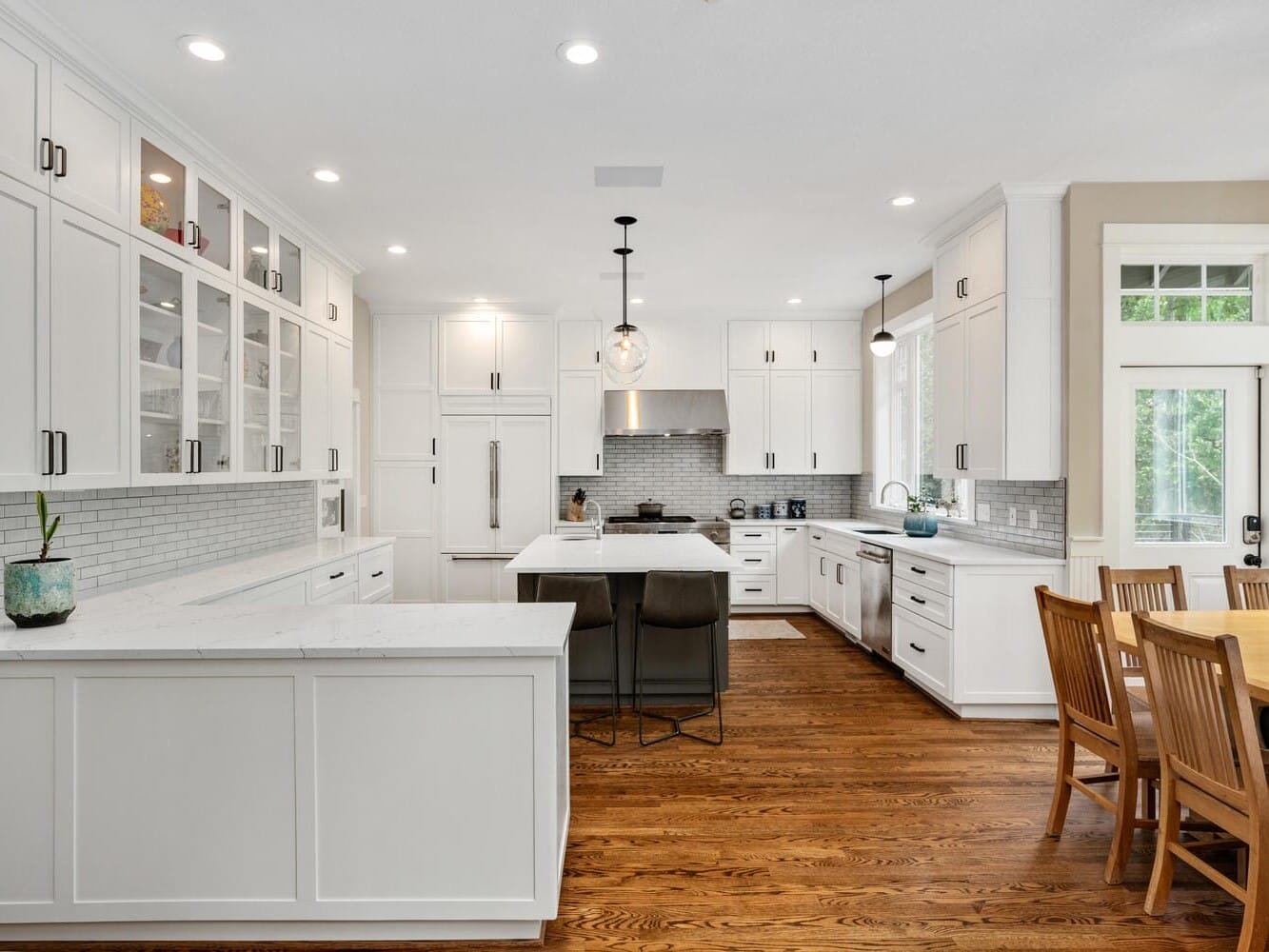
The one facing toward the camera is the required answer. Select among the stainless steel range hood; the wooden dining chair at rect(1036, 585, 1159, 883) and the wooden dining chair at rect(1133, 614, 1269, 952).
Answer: the stainless steel range hood

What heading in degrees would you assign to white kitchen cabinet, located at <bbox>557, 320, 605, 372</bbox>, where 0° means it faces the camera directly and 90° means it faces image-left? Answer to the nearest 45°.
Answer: approximately 0°

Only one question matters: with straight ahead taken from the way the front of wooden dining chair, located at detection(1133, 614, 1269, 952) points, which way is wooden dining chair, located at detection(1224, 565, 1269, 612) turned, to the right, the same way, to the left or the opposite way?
to the right

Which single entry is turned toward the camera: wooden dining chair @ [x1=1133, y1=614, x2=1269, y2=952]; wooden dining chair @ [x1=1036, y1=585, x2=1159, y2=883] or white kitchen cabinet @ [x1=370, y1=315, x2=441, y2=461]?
the white kitchen cabinet

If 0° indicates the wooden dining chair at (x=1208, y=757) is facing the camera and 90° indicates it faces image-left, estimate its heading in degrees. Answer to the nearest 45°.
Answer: approximately 225°

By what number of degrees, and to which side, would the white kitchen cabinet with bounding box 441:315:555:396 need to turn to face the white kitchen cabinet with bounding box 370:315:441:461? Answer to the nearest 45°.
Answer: approximately 90° to its right

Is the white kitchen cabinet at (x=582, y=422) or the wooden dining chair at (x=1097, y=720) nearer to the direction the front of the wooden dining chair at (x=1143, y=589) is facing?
the wooden dining chair

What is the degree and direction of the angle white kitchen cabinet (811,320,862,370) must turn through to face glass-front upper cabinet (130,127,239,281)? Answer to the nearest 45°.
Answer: approximately 45° to its right

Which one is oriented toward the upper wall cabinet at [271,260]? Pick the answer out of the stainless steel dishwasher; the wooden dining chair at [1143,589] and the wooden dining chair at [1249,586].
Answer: the stainless steel dishwasher

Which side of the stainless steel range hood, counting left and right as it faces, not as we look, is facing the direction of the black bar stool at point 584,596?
front

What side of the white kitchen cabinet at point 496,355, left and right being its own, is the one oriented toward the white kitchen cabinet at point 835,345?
left

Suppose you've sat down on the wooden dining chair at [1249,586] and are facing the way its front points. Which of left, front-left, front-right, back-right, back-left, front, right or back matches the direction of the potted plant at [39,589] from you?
right

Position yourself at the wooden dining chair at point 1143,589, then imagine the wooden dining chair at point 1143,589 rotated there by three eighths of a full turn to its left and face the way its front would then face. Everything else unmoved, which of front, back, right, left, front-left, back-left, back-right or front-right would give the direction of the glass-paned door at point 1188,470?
front

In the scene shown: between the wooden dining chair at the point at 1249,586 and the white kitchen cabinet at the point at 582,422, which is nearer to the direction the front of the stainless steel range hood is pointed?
the wooden dining chair
